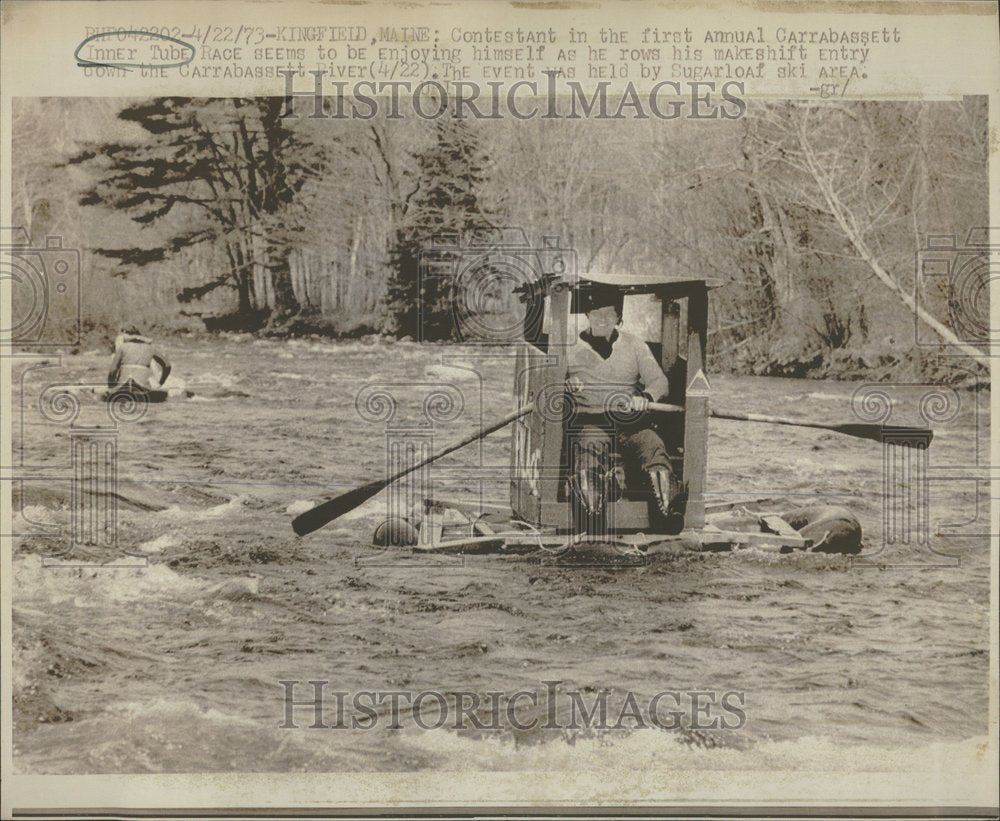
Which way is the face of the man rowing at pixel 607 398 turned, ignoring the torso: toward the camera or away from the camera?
toward the camera

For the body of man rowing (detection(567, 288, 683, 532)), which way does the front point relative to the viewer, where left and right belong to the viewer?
facing the viewer

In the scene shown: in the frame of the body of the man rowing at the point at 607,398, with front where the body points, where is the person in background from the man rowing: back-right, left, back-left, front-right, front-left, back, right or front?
right

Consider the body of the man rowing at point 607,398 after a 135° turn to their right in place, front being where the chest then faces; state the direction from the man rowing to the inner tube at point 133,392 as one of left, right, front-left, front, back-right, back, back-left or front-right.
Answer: front-left
